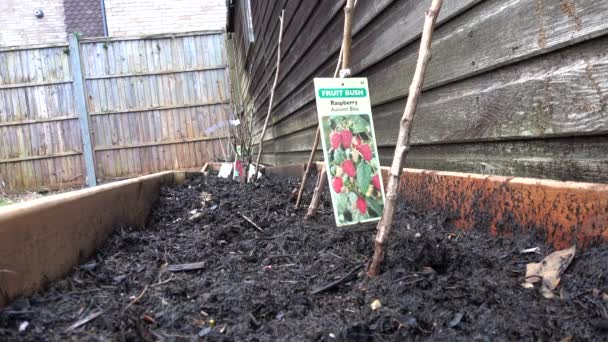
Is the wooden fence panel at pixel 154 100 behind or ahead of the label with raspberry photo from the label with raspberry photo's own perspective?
behind

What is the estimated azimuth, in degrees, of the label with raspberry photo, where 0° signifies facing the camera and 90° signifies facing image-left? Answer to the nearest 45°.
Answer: approximately 0°

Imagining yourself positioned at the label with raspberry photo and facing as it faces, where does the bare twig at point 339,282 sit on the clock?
The bare twig is roughly at 12 o'clock from the label with raspberry photo.

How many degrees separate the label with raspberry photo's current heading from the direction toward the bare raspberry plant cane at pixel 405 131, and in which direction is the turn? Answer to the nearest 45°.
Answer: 0° — it already faces it

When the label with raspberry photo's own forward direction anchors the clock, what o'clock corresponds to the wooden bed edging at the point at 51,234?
The wooden bed edging is roughly at 2 o'clock from the label with raspberry photo.

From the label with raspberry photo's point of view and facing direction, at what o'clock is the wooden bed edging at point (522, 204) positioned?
The wooden bed edging is roughly at 10 o'clock from the label with raspberry photo.

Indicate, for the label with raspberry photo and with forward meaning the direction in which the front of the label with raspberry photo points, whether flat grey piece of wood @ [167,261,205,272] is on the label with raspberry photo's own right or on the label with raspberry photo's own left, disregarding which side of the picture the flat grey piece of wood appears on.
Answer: on the label with raspberry photo's own right
